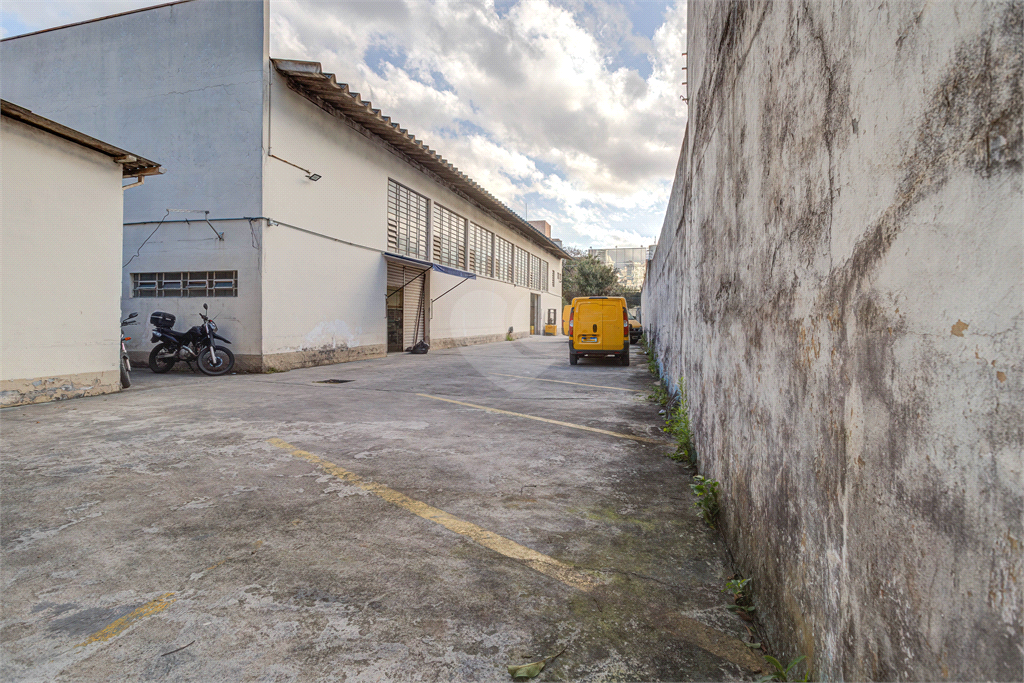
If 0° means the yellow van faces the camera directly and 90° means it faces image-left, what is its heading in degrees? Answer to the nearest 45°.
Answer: approximately 180°

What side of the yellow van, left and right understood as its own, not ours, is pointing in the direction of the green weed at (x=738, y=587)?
back

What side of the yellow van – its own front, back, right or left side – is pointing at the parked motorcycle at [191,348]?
left

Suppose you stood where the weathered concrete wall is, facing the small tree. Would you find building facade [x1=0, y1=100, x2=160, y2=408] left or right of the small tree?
left

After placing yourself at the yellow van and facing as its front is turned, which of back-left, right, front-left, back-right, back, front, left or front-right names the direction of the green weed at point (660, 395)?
back

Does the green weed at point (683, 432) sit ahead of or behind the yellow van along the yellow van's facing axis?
behind

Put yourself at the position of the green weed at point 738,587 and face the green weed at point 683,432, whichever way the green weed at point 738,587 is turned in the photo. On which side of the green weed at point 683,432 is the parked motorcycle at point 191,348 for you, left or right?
left
